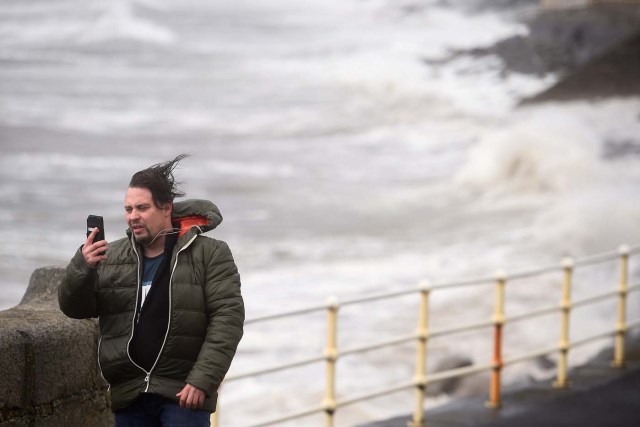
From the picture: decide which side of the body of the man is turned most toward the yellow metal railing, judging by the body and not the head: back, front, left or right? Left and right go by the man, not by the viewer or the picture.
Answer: back

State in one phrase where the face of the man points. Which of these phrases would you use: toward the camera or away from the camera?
toward the camera

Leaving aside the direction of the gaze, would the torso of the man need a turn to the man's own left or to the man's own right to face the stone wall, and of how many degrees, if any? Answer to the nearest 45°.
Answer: approximately 90° to the man's own right

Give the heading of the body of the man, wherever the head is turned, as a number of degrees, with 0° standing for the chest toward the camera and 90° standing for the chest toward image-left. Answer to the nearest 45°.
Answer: approximately 45°
